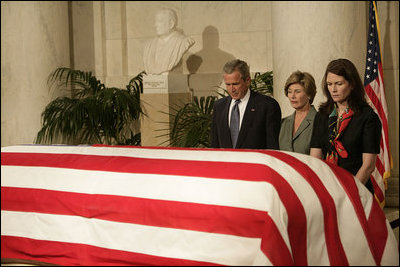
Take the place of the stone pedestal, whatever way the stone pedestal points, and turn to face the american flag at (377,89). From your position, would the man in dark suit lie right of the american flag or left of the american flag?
right

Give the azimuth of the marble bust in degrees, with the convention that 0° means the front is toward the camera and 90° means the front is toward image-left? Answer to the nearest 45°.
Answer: approximately 45°

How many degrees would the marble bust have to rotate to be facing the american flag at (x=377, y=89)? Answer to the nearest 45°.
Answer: approximately 90° to its left

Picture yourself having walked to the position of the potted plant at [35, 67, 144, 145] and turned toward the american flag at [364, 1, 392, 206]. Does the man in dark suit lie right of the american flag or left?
right

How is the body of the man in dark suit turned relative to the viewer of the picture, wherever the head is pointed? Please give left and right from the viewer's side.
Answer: facing the viewer and to the left of the viewer

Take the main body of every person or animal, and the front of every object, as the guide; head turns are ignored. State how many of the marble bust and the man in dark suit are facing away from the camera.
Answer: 0

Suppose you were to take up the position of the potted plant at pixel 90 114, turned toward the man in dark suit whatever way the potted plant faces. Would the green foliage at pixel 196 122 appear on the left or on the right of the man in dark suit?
left

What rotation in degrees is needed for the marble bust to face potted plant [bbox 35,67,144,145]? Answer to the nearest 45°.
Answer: approximately 45° to its right

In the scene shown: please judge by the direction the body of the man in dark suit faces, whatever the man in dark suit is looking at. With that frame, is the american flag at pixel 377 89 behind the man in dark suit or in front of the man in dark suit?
behind

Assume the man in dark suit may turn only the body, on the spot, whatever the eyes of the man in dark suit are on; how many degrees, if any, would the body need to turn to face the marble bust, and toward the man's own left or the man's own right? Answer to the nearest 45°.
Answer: approximately 135° to the man's own right

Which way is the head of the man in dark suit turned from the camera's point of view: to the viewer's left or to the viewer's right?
to the viewer's left

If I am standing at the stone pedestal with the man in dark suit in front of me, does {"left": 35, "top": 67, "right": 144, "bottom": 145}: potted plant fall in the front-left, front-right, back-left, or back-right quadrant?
back-right
